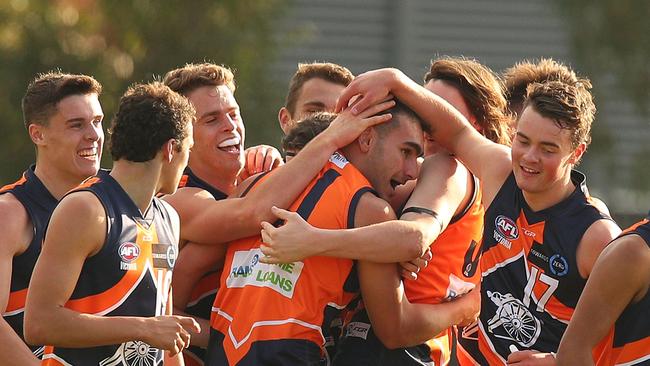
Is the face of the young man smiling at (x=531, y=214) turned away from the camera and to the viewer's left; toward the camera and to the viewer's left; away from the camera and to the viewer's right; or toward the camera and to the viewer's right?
toward the camera and to the viewer's left

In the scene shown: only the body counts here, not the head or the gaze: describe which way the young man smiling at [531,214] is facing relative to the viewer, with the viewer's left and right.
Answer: facing the viewer and to the left of the viewer
